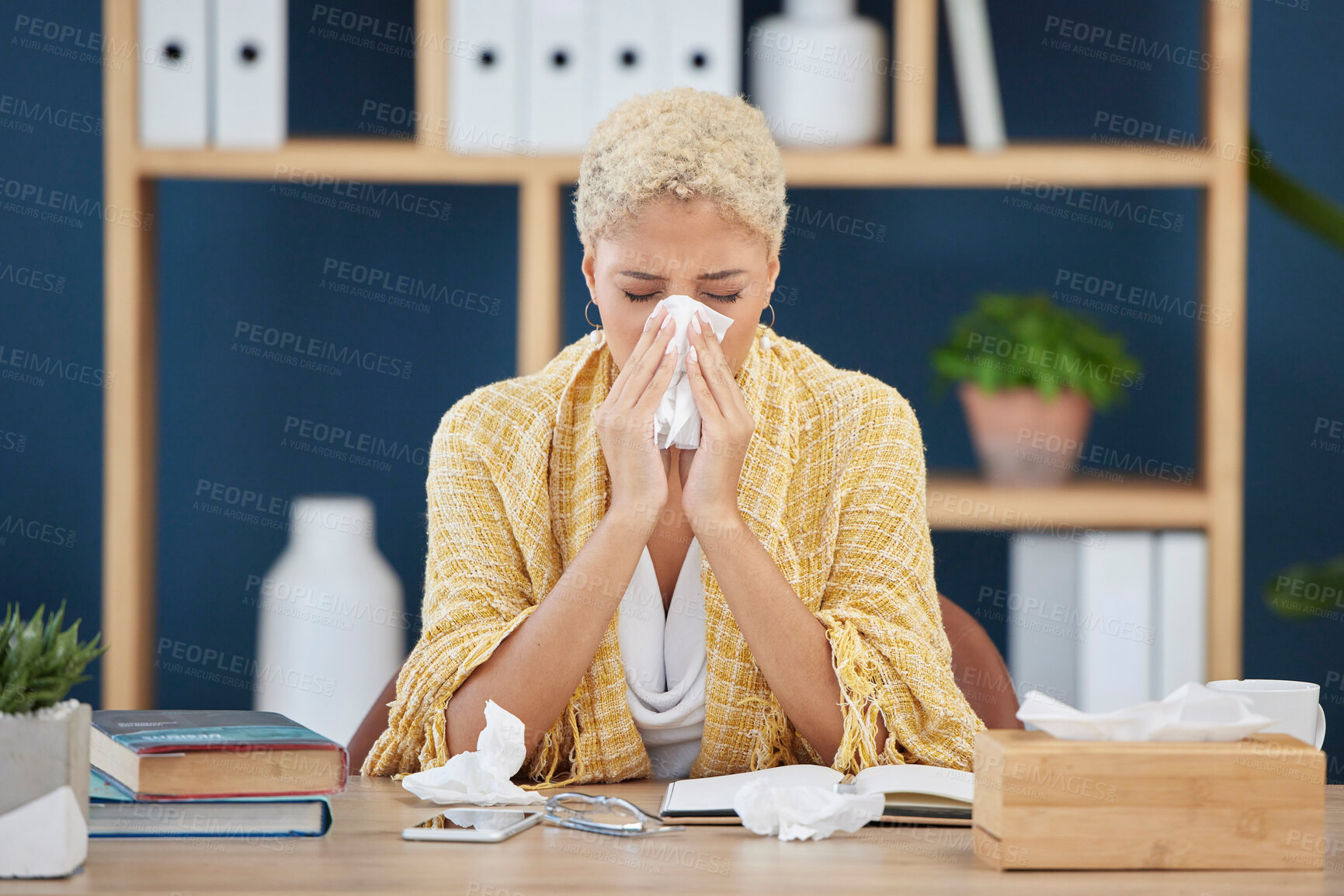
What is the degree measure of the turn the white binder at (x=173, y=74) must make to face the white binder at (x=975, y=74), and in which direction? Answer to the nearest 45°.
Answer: approximately 90° to its left

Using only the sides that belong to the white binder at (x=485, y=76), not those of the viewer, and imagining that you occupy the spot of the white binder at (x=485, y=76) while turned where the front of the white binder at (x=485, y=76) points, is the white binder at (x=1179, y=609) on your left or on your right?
on your left

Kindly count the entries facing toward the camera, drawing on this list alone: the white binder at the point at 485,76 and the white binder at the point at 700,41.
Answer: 2

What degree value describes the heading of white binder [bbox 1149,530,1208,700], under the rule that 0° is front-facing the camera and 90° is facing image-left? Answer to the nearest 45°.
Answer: approximately 0°

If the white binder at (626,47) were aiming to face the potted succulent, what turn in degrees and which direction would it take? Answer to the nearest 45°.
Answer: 0° — it already faces it
